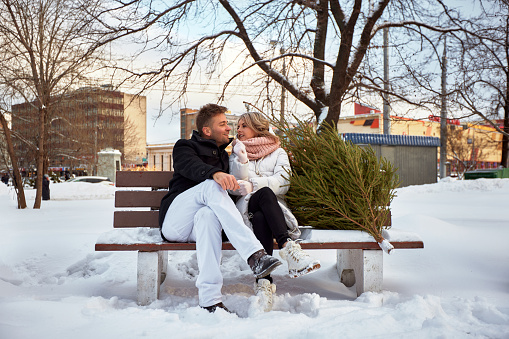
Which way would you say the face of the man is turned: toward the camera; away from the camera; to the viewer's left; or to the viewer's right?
to the viewer's right

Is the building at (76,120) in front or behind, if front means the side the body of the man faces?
behind

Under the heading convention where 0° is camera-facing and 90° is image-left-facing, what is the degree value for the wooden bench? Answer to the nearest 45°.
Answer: approximately 0°

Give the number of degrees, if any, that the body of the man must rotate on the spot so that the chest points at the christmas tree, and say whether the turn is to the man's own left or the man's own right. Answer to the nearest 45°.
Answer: approximately 45° to the man's own left

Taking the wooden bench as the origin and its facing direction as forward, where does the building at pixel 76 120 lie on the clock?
The building is roughly at 5 o'clock from the wooden bench.
